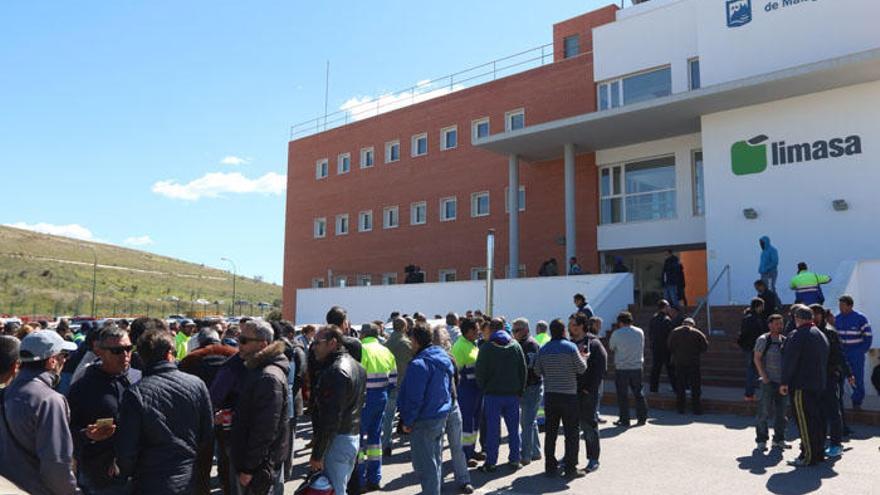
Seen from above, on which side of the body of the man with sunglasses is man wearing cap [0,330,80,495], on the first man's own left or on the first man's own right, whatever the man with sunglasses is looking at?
on the first man's own right

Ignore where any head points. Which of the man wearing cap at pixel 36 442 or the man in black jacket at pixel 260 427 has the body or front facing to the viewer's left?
the man in black jacket

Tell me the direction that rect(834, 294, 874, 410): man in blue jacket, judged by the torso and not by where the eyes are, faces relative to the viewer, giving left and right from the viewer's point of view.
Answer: facing the viewer and to the left of the viewer

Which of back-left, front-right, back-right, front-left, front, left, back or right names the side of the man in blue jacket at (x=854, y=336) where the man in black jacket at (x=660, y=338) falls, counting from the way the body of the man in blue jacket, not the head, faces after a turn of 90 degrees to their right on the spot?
front-left

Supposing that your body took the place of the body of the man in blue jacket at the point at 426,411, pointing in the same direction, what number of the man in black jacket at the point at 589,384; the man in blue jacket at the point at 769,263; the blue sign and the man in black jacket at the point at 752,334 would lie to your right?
4

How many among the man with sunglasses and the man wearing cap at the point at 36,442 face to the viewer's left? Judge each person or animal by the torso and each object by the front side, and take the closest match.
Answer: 0

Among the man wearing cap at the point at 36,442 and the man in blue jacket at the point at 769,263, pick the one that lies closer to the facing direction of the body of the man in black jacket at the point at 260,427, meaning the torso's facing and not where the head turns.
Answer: the man wearing cap

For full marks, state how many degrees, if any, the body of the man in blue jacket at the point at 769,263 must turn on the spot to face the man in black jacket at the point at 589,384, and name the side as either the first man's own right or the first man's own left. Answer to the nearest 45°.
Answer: approximately 45° to the first man's own left

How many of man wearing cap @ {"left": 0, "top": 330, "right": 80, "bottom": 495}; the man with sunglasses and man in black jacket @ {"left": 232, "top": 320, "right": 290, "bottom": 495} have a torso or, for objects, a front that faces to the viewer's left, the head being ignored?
1

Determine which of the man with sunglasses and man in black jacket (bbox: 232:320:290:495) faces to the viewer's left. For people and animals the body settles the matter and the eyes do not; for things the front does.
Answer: the man in black jacket

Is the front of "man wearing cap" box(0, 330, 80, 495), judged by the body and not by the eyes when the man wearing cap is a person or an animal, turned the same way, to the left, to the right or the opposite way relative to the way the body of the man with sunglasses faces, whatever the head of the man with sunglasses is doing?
to the left

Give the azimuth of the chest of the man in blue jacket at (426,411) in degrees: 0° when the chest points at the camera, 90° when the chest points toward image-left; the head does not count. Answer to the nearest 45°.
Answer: approximately 135°

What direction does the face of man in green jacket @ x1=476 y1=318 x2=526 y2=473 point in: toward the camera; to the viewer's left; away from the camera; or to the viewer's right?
away from the camera

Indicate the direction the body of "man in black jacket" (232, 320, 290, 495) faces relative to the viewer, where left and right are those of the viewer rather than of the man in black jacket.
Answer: facing to the left of the viewer

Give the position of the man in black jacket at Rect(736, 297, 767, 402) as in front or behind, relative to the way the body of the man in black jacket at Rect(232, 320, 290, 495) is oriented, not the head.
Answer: behind

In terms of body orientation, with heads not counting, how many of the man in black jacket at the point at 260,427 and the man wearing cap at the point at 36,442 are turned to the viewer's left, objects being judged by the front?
1
